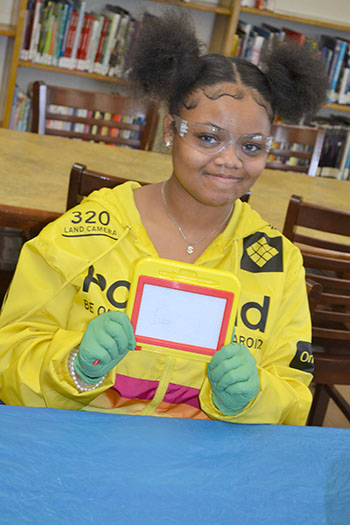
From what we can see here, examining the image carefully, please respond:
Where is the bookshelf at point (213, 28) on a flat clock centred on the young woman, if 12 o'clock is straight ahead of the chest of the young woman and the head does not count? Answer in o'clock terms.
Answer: The bookshelf is roughly at 6 o'clock from the young woman.

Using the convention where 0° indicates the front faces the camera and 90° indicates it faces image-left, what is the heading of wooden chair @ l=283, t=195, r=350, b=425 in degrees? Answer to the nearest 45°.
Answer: approximately 180°

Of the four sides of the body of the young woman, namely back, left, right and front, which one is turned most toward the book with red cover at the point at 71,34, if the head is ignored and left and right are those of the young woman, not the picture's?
back

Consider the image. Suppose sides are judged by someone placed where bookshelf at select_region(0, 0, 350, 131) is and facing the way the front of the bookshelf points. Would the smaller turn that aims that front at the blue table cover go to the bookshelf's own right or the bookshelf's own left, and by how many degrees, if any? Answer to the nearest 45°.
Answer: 0° — it already faces it

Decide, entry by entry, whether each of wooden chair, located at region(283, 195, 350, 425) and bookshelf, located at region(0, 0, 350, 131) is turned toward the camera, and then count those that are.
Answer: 1

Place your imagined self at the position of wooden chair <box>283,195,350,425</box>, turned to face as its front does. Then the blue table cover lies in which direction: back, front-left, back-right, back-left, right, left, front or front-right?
back

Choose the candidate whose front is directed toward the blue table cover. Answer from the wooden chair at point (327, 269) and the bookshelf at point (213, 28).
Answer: the bookshelf

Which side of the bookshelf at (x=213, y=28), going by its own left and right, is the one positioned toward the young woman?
front

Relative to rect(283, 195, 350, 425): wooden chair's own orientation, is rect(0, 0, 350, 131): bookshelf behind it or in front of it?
in front

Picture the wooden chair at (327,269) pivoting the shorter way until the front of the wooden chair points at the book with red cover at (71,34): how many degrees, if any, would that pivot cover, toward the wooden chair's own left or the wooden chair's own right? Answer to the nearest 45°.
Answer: approximately 45° to the wooden chair's own left

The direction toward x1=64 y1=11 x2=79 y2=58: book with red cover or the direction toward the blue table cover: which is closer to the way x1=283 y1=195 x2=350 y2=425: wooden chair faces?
the book with red cover

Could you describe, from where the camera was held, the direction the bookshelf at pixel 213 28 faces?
facing the viewer
